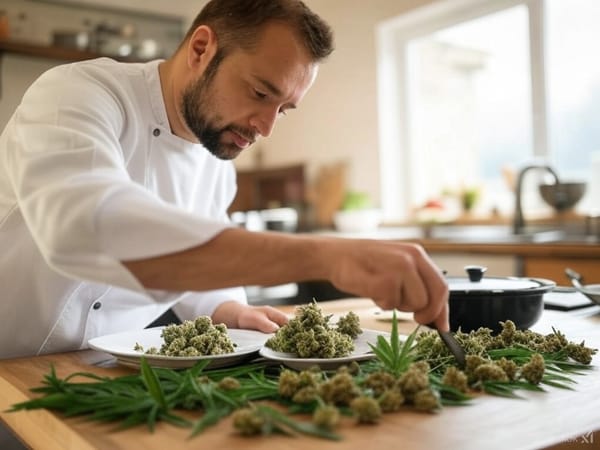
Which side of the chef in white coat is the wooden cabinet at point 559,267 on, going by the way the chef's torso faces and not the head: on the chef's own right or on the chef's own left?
on the chef's own left

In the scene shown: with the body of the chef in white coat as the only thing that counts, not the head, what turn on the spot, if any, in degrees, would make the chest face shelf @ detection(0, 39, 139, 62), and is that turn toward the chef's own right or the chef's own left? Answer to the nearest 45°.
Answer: approximately 135° to the chef's own left

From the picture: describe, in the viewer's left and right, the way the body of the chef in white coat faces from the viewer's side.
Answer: facing the viewer and to the right of the viewer

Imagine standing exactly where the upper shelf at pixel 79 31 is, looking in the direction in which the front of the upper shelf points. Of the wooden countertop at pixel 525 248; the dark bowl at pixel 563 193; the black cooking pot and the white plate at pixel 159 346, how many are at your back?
0

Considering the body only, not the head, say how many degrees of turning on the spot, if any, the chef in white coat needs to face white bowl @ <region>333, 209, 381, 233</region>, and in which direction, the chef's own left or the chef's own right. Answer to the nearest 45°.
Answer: approximately 135° to the chef's own left

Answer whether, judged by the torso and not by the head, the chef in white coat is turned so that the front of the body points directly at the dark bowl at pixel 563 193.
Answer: no

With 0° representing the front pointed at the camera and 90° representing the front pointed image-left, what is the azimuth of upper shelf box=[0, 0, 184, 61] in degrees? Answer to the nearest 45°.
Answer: approximately 315°

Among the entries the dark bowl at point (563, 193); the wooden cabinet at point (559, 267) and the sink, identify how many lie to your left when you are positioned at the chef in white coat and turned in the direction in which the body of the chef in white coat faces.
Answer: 3

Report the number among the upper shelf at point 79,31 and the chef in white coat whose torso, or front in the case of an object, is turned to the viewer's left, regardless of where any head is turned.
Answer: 0

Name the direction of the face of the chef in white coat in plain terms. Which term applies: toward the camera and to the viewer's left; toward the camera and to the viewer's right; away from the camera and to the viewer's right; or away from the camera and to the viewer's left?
toward the camera and to the viewer's right

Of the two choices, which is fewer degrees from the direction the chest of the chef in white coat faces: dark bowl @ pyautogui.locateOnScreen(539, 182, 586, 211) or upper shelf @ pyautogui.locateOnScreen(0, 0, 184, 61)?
the dark bowl

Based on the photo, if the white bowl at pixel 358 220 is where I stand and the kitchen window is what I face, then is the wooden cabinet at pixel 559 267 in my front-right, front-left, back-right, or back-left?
front-right

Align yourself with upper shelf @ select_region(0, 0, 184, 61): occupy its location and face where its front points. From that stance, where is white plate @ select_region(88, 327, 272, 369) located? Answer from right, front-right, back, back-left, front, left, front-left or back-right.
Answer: front-right

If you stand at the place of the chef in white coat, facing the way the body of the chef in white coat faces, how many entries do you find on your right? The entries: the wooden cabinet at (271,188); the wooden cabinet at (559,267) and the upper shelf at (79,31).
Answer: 0

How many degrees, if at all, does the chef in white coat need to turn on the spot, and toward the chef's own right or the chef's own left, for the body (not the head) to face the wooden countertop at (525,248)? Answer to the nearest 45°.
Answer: approximately 90° to the chef's own left
